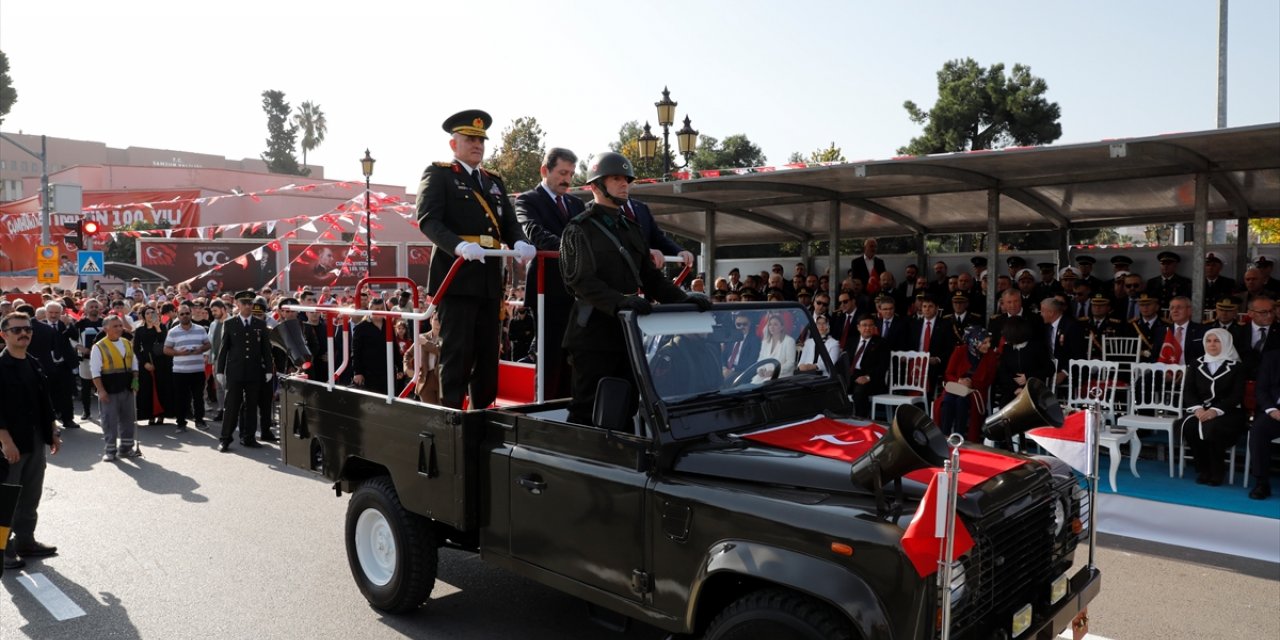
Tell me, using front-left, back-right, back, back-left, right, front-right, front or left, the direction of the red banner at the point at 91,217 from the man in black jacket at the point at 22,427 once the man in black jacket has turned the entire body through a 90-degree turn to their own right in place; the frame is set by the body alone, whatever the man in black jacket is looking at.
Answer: back-right

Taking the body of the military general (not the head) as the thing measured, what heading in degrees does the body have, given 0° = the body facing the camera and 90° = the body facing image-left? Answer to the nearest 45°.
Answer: approximately 315°

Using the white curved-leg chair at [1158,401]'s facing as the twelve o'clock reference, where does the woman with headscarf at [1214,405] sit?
The woman with headscarf is roughly at 9 o'clock from the white curved-leg chair.

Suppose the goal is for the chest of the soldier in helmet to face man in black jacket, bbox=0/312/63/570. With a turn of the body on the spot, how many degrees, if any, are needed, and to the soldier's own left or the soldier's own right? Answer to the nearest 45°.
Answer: approximately 180°

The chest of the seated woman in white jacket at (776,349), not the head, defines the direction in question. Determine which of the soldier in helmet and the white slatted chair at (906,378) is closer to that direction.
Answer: the soldier in helmet

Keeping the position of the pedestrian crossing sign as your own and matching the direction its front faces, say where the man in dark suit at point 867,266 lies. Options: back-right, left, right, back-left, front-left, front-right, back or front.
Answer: front-left

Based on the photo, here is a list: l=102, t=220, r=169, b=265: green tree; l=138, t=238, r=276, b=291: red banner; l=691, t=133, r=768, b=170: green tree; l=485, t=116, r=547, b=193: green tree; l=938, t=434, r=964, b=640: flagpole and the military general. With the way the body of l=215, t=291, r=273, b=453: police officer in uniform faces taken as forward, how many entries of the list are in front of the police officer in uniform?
2

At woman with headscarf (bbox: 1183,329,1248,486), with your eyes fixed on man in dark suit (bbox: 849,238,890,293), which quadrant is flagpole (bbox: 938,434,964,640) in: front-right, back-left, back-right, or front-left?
back-left

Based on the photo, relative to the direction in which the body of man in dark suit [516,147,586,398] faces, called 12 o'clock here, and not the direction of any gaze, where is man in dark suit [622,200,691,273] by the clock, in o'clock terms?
man in dark suit [622,200,691,273] is roughly at 10 o'clock from man in dark suit [516,147,586,398].

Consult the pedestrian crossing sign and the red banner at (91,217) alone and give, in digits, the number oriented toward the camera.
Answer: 2

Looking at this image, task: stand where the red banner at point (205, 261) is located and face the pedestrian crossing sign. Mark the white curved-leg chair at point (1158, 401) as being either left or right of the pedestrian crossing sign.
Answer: left

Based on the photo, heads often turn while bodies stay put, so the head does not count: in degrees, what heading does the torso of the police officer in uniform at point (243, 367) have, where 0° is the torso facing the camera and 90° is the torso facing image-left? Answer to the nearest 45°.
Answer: approximately 0°
